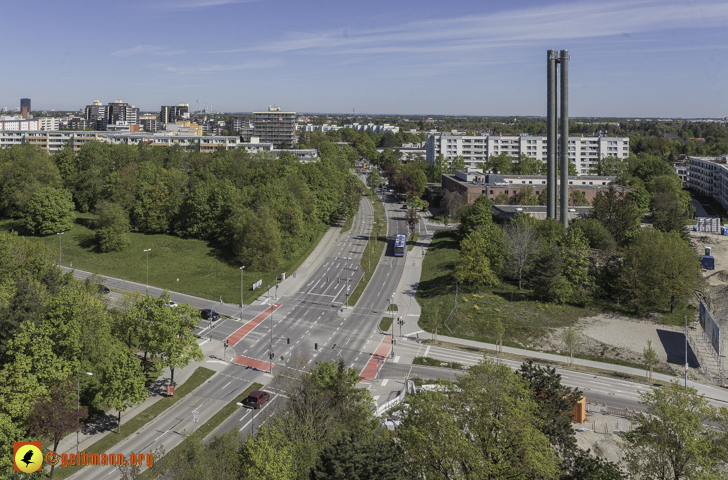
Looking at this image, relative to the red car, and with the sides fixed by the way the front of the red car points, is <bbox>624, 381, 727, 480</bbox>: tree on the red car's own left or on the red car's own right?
on the red car's own right

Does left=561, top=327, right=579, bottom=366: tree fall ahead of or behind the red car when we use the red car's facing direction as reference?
ahead

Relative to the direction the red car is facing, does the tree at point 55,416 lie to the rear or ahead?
to the rear

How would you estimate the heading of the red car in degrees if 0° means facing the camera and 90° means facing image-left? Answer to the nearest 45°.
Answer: approximately 225°

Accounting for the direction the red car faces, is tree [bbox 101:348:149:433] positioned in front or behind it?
behind

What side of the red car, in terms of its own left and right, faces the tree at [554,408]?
right
